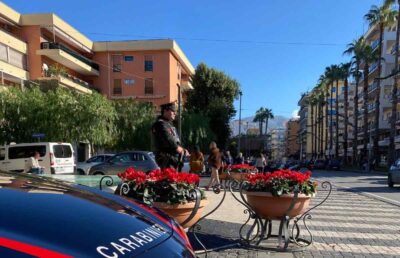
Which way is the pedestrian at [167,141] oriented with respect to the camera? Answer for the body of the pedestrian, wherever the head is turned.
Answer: to the viewer's right

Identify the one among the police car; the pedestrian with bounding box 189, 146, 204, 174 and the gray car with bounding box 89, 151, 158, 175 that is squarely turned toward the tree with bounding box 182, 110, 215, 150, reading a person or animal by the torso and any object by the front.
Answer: the pedestrian

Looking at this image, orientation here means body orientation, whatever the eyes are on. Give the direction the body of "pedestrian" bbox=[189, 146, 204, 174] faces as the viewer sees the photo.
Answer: away from the camera

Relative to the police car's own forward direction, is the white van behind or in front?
behind

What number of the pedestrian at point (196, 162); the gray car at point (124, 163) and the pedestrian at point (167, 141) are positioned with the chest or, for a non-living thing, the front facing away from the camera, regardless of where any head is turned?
1

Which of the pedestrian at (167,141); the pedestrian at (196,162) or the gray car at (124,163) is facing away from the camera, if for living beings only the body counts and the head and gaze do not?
the pedestrian at (196,162)

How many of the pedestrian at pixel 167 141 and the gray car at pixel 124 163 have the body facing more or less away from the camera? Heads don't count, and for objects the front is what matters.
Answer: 0

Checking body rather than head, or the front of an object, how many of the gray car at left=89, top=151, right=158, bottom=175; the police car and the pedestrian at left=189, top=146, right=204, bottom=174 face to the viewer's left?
1

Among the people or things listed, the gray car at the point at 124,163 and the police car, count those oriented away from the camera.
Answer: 0
